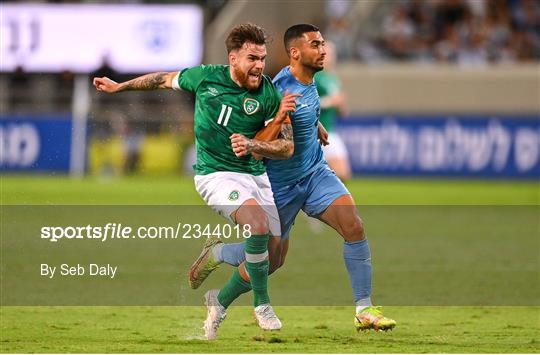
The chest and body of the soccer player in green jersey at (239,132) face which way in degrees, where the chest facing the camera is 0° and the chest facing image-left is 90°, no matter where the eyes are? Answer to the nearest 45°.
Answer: approximately 315°

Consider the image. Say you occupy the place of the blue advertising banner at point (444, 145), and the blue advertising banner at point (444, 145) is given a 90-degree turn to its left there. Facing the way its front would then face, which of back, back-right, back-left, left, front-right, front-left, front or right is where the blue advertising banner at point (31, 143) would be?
back

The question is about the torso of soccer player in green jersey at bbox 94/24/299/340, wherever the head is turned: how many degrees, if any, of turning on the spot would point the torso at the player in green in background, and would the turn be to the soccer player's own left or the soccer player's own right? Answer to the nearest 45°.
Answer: approximately 135° to the soccer player's own left

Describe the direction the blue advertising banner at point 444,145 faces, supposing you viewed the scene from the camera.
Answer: facing the viewer

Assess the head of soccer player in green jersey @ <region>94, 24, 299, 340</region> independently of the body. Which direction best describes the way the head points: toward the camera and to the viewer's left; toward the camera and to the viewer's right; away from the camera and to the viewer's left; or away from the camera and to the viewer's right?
toward the camera and to the viewer's right

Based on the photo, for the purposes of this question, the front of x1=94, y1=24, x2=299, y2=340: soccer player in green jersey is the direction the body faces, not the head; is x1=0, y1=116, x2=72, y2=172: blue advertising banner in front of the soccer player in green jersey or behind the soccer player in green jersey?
behind

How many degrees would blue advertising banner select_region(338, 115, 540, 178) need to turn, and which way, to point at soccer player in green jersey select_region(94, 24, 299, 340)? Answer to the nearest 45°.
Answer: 0° — it already faces them

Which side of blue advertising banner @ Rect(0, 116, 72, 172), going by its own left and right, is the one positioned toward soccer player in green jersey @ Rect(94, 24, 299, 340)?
front

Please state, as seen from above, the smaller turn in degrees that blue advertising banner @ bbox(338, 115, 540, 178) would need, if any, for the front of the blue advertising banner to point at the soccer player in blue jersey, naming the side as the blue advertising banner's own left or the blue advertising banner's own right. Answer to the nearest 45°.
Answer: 0° — it already faces them
